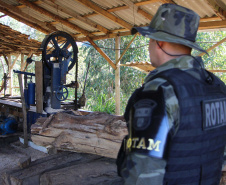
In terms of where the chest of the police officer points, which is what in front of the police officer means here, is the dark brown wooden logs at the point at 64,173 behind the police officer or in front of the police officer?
in front

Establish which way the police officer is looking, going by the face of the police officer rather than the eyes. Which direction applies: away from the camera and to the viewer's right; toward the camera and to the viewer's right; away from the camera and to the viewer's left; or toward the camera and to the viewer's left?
away from the camera and to the viewer's left

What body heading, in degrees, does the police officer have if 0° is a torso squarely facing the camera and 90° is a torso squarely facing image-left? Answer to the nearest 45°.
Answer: approximately 135°

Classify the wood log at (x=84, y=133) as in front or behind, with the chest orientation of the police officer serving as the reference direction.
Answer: in front
